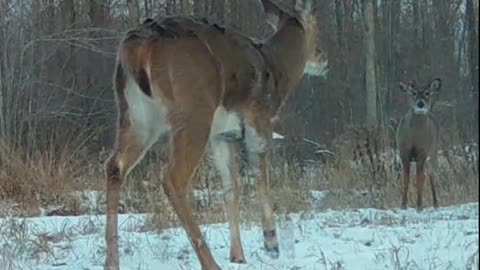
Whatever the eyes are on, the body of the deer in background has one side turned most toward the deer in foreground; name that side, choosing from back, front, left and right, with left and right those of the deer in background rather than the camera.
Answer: front

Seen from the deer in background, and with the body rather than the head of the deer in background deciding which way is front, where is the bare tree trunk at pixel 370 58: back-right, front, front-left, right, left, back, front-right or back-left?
back

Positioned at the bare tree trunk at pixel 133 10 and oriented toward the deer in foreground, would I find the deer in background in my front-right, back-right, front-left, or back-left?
front-left

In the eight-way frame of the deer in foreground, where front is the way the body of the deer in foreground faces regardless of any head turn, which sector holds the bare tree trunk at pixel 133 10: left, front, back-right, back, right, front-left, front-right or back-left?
front-left

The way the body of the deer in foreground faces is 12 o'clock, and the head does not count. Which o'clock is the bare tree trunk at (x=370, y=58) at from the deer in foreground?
The bare tree trunk is roughly at 11 o'clock from the deer in foreground.

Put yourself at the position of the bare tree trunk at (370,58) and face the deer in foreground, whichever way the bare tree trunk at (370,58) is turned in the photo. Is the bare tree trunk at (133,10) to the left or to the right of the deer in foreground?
right

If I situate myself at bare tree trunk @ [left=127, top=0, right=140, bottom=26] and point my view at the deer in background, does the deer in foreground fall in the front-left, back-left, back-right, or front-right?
front-right

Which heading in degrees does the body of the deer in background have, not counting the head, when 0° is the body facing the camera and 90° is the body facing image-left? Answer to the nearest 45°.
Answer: approximately 0°

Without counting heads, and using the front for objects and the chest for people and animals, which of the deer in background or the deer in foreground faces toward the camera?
the deer in background

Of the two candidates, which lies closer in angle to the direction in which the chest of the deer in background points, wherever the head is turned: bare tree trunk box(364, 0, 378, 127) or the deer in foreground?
the deer in foreground

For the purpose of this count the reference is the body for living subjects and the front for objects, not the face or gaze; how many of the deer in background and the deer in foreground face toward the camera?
1

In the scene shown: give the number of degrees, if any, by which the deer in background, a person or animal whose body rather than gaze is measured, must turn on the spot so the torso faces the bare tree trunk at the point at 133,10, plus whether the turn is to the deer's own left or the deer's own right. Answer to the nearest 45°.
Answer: approximately 135° to the deer's own right

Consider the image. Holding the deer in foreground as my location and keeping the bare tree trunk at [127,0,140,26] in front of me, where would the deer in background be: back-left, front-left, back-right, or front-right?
front-right
